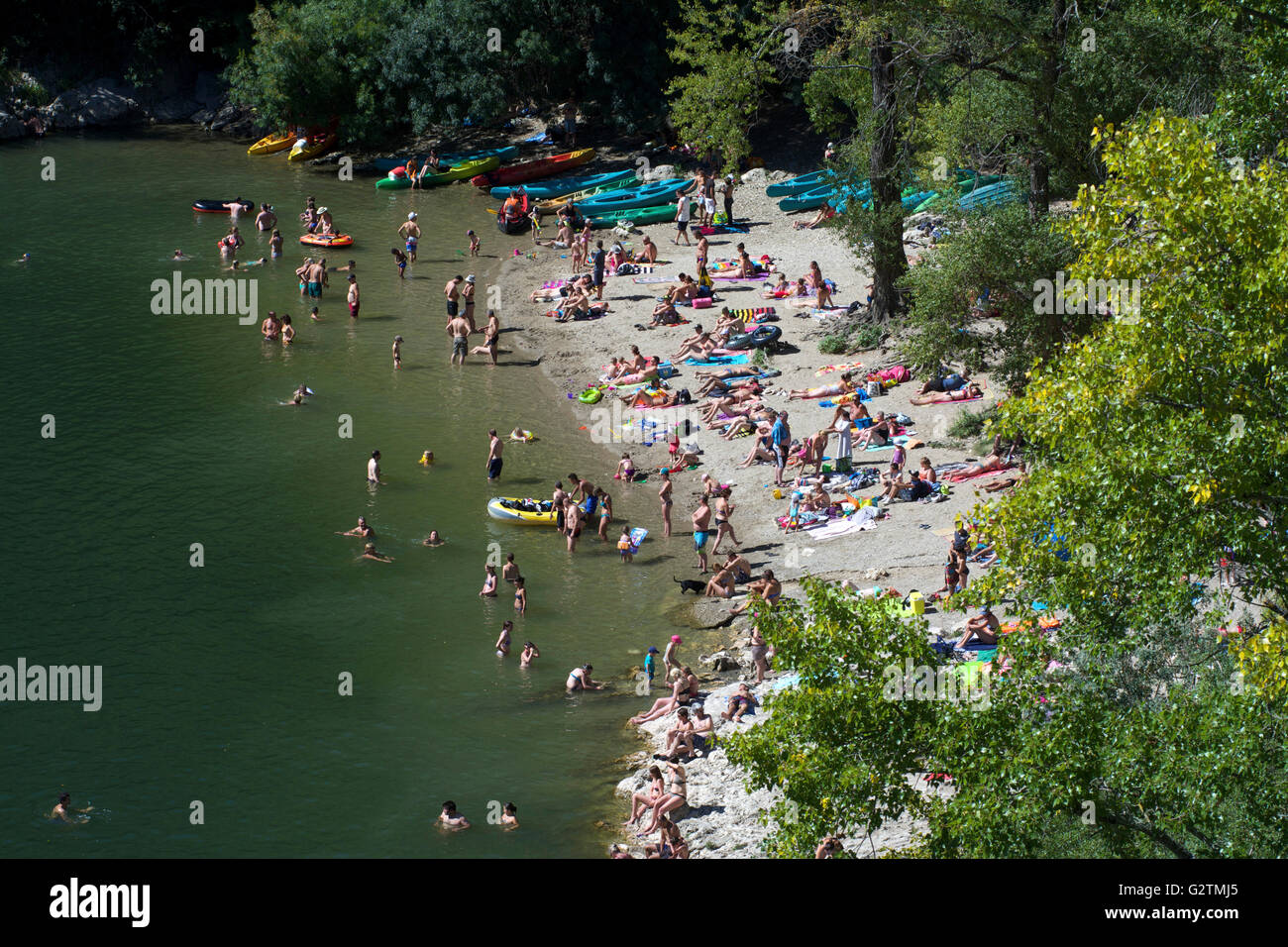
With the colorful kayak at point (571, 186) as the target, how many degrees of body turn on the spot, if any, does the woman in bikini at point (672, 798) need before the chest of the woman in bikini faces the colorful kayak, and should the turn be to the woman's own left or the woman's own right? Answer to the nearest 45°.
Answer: approximately 135° to the woman's own right

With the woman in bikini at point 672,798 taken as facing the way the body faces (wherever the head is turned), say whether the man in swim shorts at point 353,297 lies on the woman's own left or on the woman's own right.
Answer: on the woman's own right

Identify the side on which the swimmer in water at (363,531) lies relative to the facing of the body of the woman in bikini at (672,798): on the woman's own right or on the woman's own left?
on the woman's own right

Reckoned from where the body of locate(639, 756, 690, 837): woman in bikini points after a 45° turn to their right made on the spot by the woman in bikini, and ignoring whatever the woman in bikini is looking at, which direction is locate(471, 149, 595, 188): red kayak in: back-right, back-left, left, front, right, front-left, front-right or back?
right

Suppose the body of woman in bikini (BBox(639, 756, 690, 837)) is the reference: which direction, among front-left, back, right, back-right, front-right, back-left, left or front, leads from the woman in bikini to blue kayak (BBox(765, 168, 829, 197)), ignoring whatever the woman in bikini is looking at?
back-right
